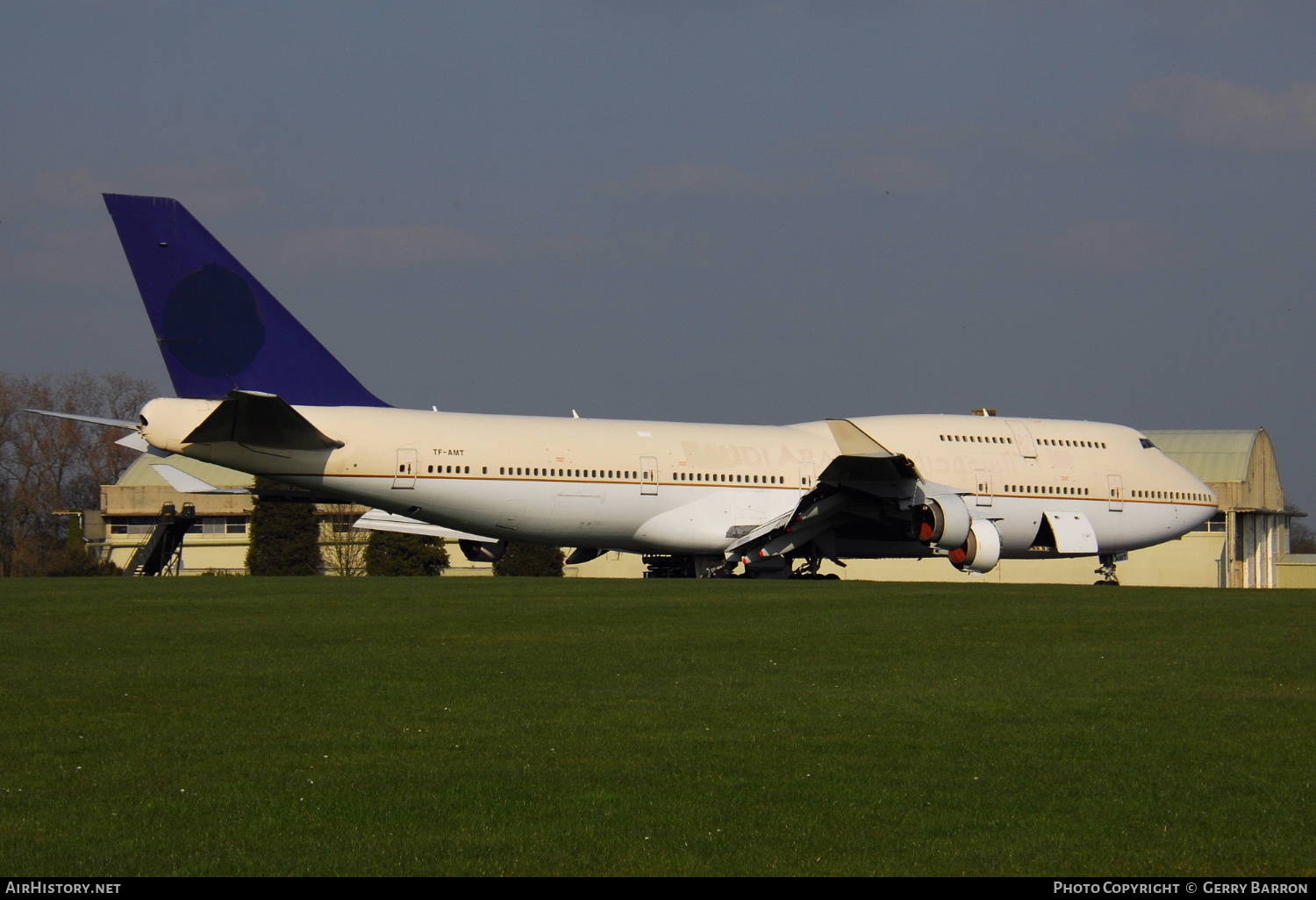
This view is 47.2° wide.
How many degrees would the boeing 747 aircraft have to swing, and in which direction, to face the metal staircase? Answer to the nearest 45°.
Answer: approximately 90° to its left

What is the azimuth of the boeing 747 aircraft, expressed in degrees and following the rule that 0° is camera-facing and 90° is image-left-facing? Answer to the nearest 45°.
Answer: approximately 225°
